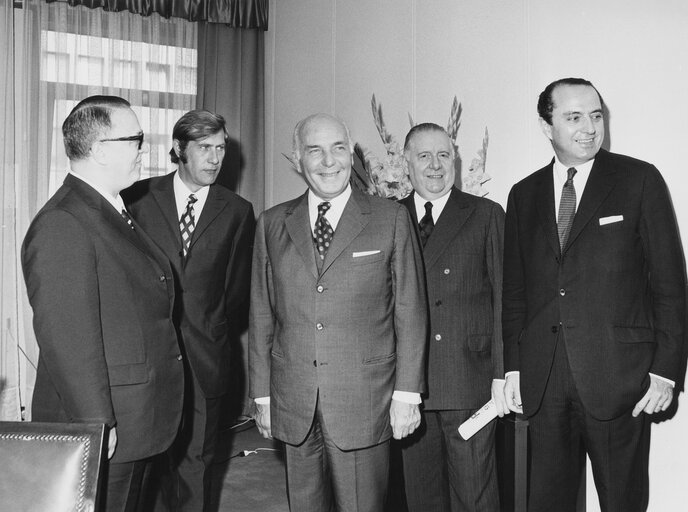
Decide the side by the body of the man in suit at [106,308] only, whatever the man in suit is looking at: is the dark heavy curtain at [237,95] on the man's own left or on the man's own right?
on the man's own left

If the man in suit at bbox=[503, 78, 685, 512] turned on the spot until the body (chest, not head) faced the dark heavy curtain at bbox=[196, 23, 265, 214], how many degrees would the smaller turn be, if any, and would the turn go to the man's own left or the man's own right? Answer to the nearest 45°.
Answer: approximately 90° to the man's own right

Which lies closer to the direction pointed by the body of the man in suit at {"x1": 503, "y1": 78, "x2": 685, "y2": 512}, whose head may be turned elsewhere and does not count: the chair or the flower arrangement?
the chair

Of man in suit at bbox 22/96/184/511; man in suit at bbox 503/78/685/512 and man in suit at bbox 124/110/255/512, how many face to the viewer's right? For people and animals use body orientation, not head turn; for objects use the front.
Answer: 1

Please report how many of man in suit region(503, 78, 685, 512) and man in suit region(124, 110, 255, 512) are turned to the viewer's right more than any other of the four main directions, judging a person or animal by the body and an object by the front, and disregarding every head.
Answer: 0

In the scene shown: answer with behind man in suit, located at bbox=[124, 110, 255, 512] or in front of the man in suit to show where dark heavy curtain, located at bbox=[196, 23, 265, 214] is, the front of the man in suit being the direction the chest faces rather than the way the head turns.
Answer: behind

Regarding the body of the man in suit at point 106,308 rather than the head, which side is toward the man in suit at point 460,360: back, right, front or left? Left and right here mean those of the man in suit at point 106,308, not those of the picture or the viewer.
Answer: front

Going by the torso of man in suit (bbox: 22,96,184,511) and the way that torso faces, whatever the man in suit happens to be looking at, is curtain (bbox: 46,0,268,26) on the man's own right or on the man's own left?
on the man's own left

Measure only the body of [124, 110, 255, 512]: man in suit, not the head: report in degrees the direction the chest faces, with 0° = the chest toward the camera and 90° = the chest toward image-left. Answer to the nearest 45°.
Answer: approximately 0°

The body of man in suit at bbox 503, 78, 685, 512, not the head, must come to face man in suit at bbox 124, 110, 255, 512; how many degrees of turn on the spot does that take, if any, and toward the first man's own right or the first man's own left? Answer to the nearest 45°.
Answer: approximately 45° to the first man's own right

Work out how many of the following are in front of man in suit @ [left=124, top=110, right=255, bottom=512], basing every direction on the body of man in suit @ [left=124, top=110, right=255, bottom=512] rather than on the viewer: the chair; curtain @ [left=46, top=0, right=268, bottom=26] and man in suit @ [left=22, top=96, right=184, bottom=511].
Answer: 2

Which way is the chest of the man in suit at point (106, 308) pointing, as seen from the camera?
to the viewer's right

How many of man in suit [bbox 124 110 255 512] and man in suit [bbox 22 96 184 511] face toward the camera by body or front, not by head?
1

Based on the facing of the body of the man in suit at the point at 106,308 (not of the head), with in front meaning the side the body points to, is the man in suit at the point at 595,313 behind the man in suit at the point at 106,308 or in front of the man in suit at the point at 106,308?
in front

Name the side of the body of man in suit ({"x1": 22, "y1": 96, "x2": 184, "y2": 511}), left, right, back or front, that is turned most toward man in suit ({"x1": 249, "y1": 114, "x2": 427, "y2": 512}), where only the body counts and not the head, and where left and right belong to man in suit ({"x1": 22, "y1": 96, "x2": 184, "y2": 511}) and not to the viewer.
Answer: front

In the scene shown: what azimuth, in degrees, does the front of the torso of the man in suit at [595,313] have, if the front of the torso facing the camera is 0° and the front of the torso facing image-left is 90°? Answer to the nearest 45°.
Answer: approximately 45°
